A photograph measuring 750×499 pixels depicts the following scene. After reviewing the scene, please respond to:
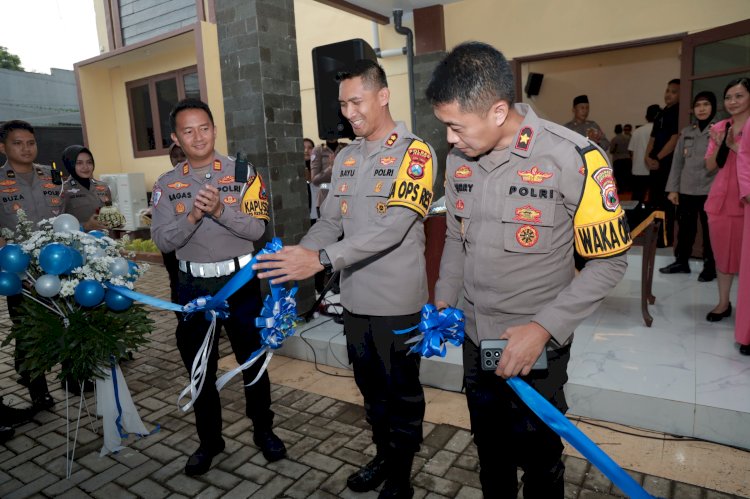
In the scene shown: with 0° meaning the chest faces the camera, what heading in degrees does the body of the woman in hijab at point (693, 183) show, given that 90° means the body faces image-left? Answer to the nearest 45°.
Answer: approximately 45°

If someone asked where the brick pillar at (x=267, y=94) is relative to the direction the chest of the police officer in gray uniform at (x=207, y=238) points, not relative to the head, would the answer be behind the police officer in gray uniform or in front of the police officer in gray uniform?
behind

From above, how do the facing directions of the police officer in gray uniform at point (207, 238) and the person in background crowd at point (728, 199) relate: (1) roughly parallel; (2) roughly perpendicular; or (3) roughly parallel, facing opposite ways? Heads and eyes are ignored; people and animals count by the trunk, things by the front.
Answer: roughly perpendicular

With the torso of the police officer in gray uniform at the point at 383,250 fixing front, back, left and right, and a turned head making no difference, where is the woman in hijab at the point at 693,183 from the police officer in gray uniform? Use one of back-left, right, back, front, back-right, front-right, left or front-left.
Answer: back

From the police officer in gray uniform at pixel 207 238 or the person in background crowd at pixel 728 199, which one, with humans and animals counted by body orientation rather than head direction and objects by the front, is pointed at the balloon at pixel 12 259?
the person in background crowd

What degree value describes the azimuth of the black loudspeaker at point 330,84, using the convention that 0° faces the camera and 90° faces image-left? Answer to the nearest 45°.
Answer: approximately 45°

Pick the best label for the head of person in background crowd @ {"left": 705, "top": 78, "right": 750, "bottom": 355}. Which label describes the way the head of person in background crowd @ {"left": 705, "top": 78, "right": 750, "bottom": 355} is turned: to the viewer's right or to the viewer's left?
to the viewer's left

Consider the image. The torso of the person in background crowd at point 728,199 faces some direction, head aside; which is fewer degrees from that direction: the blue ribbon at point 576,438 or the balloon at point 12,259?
the balloon
